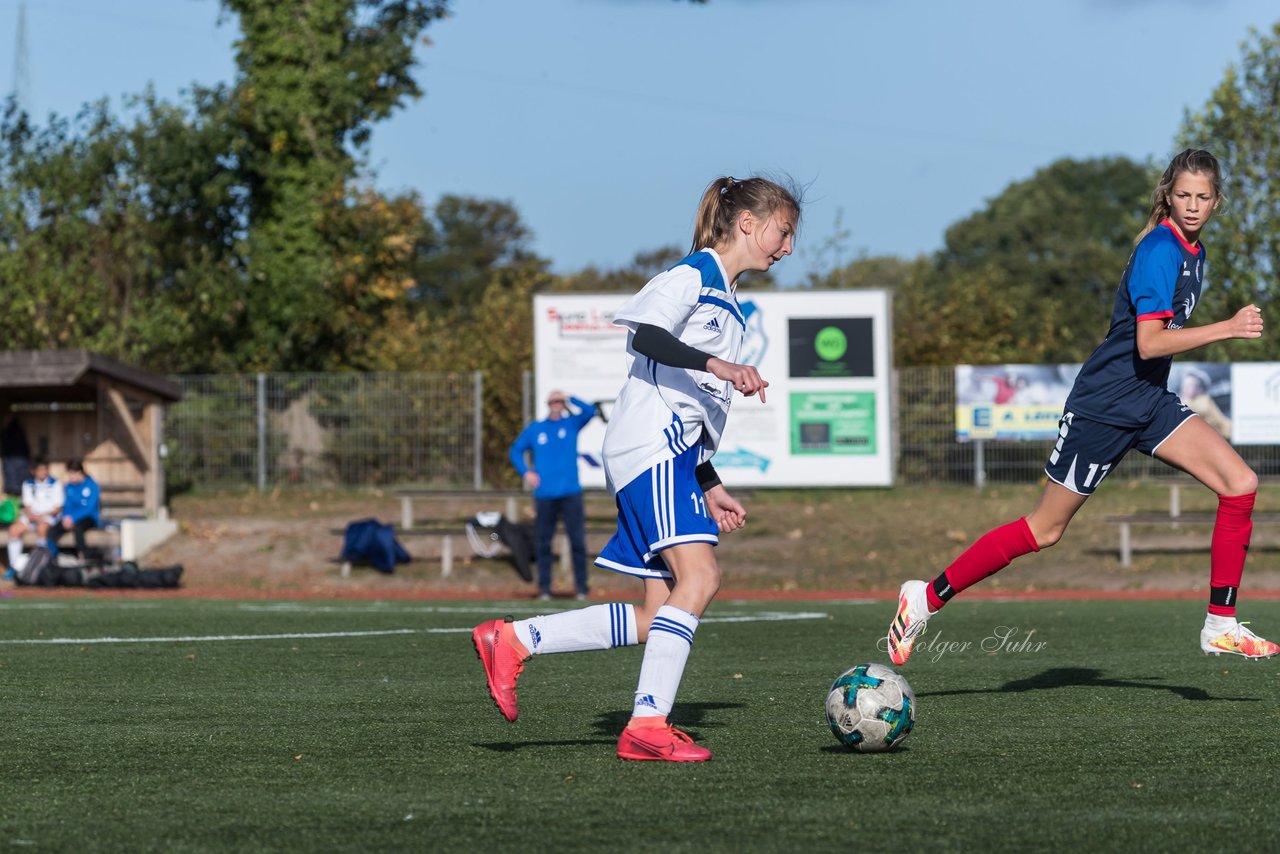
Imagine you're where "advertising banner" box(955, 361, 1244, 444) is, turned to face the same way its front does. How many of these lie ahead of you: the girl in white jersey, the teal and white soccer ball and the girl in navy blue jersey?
3

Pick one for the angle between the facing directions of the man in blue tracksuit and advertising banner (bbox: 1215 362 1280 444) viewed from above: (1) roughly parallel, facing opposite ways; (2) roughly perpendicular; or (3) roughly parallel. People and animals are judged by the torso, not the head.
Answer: roughly parallel

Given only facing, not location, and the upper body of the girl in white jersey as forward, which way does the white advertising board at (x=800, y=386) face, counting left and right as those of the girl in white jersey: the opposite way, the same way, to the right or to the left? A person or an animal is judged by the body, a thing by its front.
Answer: to the right

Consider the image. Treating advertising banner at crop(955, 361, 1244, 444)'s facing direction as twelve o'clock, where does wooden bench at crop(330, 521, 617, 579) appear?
The wooden bench is roughly at 2 o'clock from the advertising banner.

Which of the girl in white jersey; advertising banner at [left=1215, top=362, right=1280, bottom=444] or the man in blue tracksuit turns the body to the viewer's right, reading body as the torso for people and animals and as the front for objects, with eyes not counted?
the girl in white jersey

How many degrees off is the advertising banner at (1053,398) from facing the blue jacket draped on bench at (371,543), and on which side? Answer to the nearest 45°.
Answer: approximately 45° to its right

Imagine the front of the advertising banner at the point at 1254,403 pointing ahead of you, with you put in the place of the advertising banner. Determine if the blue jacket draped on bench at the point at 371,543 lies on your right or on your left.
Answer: on your right

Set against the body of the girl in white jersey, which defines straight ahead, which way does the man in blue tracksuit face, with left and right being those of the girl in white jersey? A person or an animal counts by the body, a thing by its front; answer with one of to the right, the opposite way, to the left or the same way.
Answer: to the right

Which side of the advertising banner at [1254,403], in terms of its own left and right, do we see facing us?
front

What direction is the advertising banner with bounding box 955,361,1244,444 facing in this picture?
toward the camera

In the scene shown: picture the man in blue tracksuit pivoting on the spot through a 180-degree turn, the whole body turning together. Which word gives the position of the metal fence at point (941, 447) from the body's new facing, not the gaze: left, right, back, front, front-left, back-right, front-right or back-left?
front-right

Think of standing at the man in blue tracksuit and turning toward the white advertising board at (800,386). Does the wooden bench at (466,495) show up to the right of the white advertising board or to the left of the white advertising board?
left

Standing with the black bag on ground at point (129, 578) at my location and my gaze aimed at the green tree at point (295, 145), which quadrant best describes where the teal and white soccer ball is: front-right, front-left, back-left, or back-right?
back-right

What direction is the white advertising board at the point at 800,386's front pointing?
toward the camera

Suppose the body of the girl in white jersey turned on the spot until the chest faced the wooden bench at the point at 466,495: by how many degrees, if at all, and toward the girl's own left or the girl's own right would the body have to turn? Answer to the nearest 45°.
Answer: approximately 90° to the girl's own left

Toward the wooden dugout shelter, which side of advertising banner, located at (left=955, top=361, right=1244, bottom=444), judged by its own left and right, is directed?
right

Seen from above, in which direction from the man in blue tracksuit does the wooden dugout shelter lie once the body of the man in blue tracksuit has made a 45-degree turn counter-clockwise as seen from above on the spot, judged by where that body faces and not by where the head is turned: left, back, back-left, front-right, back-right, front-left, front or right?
back

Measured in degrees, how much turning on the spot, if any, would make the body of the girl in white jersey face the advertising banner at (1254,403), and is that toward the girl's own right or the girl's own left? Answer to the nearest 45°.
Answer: approximately 45° to the girl's own left

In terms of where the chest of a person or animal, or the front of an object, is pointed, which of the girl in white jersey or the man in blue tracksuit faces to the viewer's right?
the girl in white jersey

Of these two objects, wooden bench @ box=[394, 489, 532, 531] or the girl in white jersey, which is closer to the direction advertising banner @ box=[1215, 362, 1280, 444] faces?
the girl in white jersey
